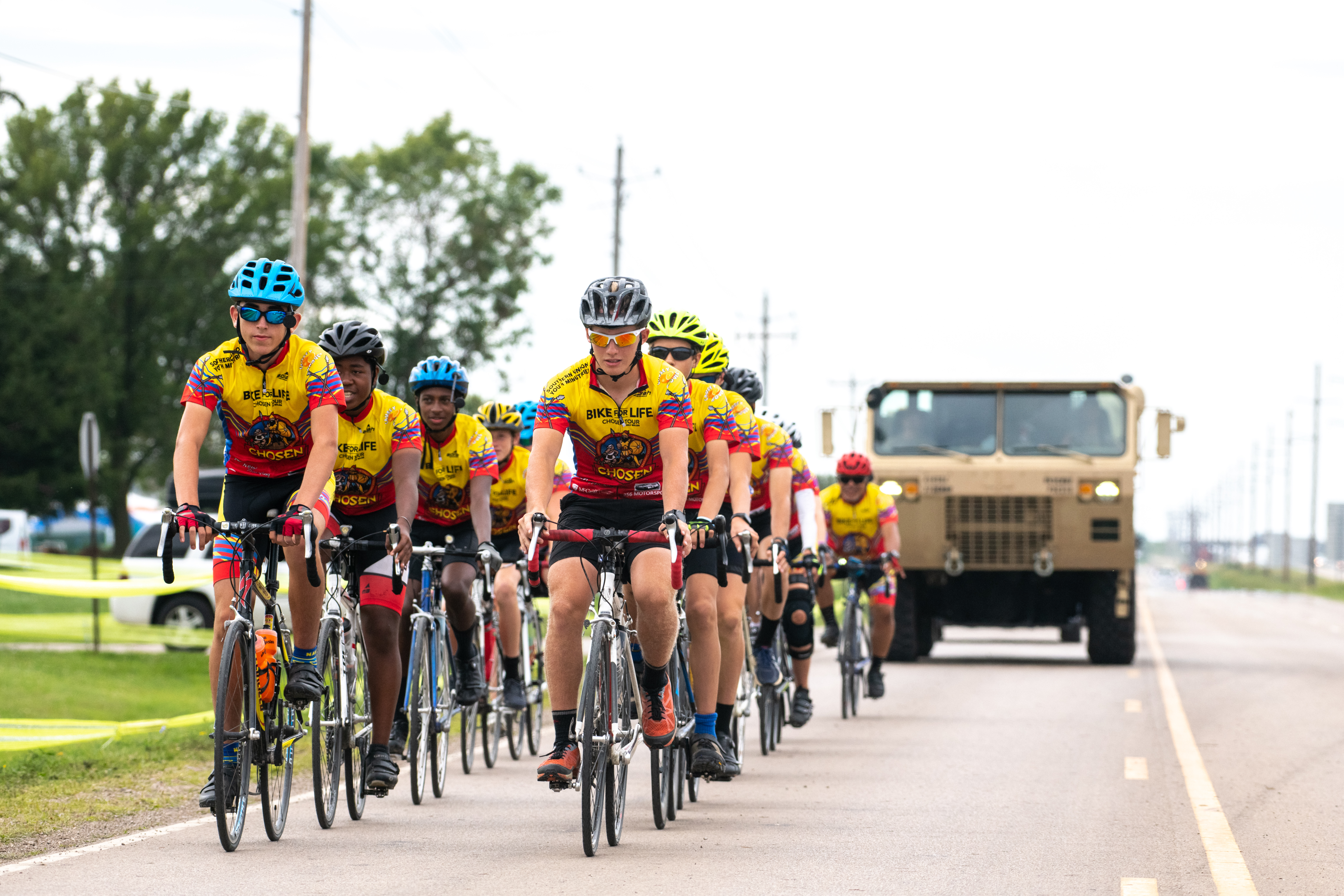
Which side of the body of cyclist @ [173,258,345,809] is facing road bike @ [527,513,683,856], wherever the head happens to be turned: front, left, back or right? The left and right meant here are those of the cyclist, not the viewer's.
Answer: left

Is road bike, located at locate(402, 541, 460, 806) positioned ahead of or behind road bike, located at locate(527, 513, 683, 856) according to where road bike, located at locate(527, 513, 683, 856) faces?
behind

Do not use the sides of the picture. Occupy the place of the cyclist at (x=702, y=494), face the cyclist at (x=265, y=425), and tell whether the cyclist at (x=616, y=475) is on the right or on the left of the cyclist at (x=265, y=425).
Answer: left

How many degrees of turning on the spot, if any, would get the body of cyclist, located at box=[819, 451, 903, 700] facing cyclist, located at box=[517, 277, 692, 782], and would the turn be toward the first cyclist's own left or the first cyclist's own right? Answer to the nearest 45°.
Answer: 0° — they already face them

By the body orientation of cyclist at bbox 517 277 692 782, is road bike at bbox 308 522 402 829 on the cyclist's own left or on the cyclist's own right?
on the cyclist's own right

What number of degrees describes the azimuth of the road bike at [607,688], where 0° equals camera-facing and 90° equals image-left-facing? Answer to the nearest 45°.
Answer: approximately 0°

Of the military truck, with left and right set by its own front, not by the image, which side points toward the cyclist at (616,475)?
front
